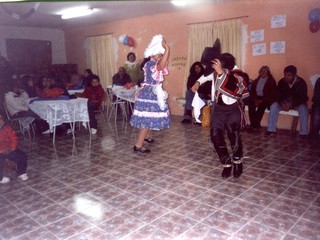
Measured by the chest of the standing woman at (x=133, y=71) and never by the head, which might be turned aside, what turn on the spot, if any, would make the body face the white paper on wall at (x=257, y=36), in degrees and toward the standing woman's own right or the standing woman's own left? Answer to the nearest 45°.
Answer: approximately 45° to the standing woman's own left

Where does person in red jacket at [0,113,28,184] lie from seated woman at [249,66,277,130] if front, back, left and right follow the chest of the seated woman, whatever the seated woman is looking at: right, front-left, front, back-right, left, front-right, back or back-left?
front

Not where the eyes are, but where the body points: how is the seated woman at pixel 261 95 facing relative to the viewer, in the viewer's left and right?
facing the viewer and to the left of the viewer

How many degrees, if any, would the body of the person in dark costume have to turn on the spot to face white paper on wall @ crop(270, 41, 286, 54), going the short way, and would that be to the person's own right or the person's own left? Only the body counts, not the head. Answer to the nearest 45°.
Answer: approximately 135° to the person's own right

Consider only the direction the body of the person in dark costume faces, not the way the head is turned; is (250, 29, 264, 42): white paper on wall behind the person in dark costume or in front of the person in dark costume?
behind

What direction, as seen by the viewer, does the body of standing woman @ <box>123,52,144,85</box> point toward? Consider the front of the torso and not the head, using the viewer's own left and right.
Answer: facing the viewer

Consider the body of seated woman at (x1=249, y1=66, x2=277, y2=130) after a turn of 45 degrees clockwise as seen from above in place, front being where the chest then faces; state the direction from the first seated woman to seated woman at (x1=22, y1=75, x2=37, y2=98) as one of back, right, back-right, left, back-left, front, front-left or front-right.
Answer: front

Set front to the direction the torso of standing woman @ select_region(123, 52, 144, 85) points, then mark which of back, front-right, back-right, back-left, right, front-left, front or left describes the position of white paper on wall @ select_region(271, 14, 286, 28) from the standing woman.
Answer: front-left

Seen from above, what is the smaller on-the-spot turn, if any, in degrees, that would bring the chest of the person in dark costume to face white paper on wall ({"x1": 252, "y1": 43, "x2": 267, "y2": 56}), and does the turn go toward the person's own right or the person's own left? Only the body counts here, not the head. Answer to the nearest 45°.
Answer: approximately 135° to the person's own right

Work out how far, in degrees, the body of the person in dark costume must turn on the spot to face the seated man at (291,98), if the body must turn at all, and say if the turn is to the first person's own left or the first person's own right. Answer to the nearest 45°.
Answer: approximately 180°

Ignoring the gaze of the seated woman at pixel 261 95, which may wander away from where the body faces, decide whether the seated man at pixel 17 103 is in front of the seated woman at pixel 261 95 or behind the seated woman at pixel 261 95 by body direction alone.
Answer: in front
